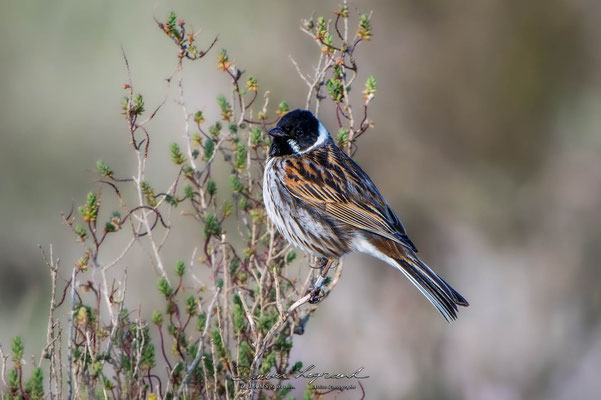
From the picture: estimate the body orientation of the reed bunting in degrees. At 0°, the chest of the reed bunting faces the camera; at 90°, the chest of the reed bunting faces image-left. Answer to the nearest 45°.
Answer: approximately 90°
